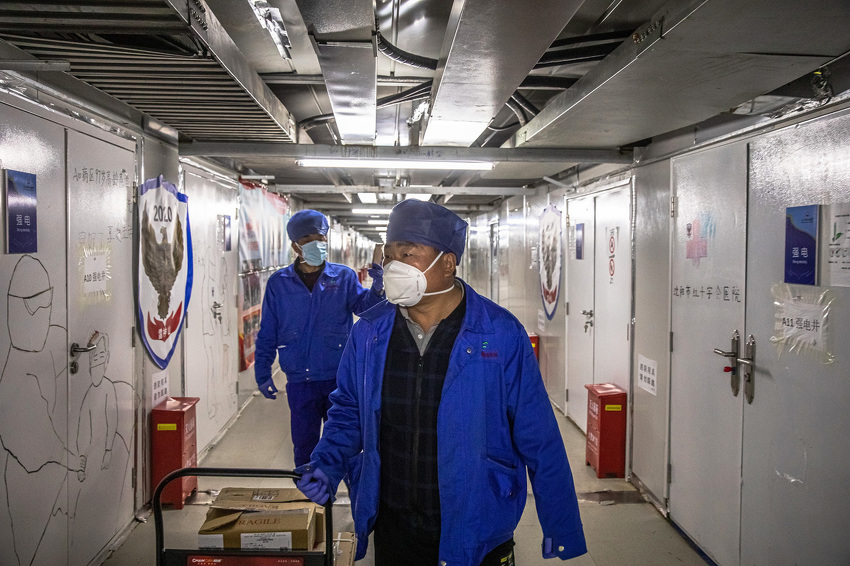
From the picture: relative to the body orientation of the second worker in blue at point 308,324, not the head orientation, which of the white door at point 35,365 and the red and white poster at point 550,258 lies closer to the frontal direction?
the white door

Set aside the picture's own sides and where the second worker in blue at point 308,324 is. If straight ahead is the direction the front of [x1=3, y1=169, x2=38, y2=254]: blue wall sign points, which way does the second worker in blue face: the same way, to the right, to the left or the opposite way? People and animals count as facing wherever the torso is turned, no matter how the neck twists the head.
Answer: to the right

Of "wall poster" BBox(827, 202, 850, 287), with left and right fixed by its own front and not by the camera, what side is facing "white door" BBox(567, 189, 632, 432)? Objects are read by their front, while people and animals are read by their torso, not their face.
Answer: right

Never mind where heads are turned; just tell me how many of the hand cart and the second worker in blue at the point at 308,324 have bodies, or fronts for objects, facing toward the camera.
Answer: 2

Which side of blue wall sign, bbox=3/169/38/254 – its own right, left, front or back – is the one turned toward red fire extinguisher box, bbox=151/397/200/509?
left

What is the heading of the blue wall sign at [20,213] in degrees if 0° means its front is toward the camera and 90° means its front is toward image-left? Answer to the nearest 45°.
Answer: approximately 315°

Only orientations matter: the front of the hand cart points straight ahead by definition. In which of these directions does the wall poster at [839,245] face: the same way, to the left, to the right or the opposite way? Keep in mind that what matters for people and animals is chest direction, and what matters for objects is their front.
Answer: to the right

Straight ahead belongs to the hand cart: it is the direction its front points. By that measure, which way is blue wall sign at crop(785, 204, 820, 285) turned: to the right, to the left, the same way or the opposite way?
to the right

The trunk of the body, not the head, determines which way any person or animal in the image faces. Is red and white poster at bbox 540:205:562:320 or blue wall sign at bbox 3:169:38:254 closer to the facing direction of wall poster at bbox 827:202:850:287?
the blue wall sign

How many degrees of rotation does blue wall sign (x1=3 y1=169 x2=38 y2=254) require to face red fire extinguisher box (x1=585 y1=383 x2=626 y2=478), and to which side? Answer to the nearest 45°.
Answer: approximately 45° to its left

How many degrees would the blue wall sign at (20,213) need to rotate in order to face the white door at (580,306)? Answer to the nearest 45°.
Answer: approximately 45° to its left

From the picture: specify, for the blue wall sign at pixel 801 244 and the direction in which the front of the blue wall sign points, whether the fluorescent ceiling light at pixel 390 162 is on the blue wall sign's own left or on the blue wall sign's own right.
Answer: on the blue wall sign's own right

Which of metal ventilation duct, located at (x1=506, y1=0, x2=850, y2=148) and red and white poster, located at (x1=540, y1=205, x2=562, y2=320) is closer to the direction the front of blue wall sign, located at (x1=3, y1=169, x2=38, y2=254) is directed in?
the metal ventilation duct
